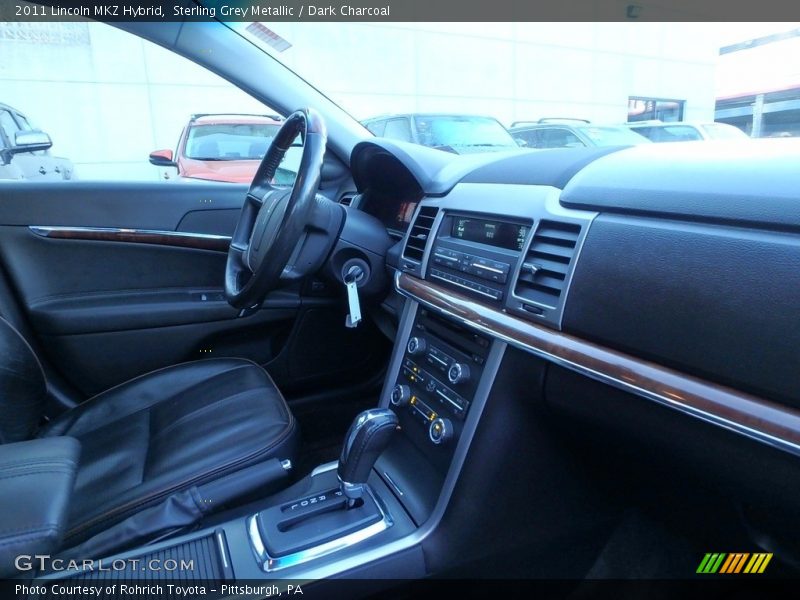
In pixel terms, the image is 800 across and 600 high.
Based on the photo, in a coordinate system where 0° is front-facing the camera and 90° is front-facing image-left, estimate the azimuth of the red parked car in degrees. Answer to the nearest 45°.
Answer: approximately 0°

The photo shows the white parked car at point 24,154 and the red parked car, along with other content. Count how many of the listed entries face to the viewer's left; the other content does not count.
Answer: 0

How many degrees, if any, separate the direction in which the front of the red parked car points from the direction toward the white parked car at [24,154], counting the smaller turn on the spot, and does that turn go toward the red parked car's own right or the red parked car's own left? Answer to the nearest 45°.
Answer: approximately 90° to the red parked car's own right

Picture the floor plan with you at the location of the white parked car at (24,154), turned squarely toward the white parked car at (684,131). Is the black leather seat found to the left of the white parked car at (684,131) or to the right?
right

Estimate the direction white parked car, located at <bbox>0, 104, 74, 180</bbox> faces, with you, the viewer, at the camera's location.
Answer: facing the viewer and to the right of the viewer

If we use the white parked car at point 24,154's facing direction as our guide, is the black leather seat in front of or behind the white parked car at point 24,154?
in front

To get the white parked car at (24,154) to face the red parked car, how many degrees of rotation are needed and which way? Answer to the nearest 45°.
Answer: approximately 45° to its left
